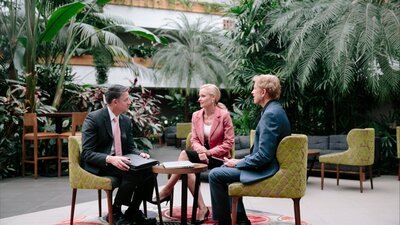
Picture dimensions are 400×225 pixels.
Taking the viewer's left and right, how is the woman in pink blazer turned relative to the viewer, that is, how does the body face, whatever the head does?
facing the viewer and to the left of the viewer

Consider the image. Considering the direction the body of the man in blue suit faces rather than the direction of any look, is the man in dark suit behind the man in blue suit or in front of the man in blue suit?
in front

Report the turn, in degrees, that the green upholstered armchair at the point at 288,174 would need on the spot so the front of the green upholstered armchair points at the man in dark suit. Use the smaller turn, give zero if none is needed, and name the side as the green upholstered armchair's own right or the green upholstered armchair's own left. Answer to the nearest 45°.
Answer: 0° — it already faces them

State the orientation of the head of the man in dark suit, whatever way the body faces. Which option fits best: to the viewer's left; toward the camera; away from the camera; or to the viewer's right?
to the viewer's right

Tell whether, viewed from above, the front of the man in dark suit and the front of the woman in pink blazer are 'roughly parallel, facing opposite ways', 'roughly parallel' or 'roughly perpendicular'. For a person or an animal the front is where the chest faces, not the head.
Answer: roughly perpendicular

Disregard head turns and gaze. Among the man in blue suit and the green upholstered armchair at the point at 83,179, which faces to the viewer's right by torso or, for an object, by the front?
the green upholstered armchair

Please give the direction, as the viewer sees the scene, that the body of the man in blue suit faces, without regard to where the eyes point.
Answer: to the viewer's left

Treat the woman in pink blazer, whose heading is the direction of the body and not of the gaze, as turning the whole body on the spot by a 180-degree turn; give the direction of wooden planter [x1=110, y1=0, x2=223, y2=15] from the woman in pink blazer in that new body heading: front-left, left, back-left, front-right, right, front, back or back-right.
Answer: front-left

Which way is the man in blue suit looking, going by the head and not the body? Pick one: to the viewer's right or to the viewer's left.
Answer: to the viewer's left

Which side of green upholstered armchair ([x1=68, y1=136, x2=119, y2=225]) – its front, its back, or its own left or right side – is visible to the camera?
right

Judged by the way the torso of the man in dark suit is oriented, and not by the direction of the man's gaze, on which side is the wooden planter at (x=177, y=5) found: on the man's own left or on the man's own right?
on the man's own left

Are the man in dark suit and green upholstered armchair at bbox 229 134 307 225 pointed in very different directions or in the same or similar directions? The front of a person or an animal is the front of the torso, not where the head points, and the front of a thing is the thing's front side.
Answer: very different directions

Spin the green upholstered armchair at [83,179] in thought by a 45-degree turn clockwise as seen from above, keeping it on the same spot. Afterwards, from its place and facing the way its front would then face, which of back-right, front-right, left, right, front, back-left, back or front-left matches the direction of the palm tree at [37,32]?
back-left

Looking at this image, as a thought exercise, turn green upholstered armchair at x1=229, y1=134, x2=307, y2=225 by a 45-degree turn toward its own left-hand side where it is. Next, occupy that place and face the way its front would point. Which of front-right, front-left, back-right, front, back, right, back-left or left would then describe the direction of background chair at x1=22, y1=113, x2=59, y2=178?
right

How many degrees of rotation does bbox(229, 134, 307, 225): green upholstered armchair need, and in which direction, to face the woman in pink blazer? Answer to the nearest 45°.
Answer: approximately 45° to its right

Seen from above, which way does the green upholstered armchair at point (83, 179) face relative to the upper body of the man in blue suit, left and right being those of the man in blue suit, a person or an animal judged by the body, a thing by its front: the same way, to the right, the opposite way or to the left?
the opposite way

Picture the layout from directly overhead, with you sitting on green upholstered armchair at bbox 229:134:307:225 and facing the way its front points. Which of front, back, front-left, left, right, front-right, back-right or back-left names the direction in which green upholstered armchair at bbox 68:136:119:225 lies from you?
front

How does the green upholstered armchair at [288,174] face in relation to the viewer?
to the viewer's left

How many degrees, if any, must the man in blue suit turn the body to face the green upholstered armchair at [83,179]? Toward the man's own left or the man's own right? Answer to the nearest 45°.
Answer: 0° — they already face it

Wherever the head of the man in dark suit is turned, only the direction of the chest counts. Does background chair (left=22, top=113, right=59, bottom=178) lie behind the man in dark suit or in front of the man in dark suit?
behind
